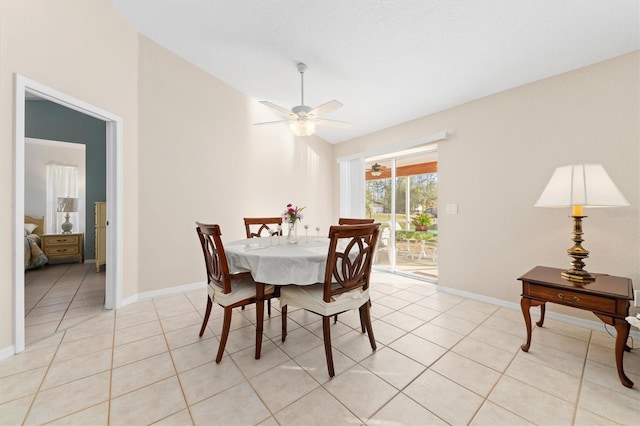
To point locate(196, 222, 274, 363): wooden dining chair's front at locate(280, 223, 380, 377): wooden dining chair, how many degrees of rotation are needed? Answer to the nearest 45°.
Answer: approximately 90° to its right

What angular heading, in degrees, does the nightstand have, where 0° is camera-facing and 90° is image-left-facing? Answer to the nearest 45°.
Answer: approximately 0°

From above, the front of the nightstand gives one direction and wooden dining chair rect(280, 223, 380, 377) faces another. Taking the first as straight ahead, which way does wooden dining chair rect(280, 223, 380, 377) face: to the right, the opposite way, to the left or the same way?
the opposite way

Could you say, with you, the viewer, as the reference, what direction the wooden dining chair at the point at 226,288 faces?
facing away from the viewer and to the right of the viewer

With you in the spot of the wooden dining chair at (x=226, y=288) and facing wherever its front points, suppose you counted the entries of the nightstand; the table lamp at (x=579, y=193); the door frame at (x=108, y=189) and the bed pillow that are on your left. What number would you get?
3

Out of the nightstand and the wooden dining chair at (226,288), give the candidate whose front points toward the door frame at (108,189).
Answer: the nightstand

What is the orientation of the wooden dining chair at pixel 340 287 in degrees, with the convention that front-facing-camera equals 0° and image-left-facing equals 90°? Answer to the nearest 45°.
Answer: approximately 135°

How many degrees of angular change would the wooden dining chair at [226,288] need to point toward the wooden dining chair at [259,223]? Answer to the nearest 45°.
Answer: approximately 45° to its left

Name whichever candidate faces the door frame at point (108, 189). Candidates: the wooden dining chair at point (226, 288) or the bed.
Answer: the bed

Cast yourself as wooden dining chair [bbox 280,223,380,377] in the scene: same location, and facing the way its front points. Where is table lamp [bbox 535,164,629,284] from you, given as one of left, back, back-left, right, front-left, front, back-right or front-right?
back-right

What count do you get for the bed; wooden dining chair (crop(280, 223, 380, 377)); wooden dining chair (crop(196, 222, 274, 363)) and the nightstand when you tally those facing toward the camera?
2

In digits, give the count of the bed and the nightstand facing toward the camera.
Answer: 2
